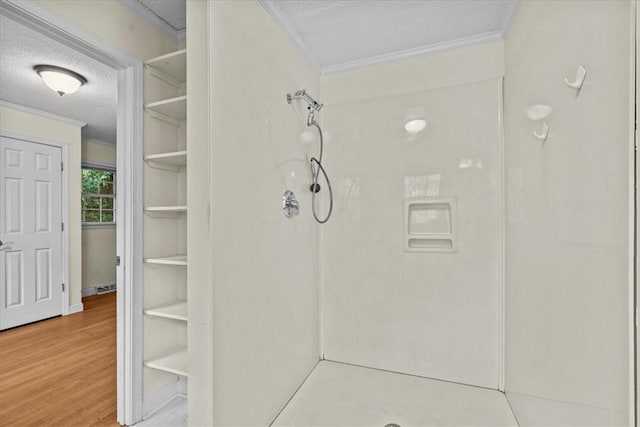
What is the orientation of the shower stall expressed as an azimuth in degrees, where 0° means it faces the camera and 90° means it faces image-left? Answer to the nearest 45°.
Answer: approximately 0°

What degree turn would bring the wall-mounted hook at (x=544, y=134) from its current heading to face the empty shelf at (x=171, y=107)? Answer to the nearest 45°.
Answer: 0° — it already faces it

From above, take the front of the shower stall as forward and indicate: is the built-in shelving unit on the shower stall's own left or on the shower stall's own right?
on the shower stall's own right

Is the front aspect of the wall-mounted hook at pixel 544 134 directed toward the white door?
yes

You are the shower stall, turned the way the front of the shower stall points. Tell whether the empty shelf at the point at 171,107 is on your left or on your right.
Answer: on your right

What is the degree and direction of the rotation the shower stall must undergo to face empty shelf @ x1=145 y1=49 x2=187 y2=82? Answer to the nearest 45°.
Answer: approximately 90° to its right

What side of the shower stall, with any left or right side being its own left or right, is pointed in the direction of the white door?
right

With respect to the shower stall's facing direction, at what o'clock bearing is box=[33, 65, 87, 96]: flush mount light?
The flush mount light is roughly at 3 o'clock from the shower stall.

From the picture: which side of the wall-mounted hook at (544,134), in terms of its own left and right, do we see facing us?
left

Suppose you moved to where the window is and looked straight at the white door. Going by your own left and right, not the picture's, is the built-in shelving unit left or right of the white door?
left
